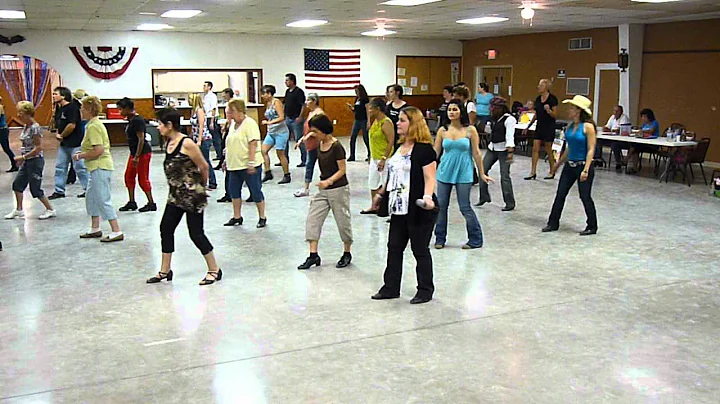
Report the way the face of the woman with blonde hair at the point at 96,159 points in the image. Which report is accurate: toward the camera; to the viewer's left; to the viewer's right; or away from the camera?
to the viewer's left

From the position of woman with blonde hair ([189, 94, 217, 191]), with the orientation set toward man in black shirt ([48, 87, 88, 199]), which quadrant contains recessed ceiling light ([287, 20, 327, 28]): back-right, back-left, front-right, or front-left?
back-right

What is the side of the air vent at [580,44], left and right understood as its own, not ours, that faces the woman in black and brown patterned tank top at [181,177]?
front

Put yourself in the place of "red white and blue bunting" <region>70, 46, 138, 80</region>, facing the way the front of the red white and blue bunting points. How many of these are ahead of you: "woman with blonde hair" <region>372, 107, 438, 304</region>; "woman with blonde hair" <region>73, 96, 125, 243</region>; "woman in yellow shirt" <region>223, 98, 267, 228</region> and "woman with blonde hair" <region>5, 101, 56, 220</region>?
4

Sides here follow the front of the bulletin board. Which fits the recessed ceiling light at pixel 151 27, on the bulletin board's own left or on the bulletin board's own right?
on the bulletin board's own right
